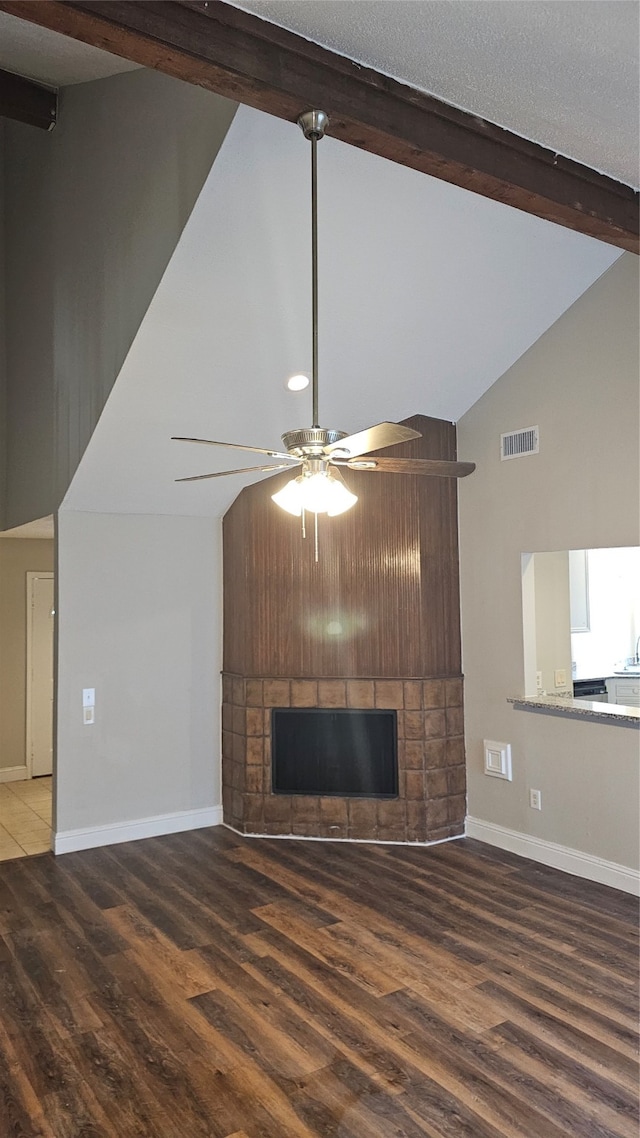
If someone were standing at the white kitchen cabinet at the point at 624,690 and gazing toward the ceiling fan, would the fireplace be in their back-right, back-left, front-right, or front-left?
front-right

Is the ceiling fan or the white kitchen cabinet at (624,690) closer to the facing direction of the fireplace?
the ceiling fan

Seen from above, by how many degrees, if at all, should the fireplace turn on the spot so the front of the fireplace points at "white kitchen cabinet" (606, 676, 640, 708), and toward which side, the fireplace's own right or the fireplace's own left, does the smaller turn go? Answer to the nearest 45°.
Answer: approximately 135° to the fireplace's own left

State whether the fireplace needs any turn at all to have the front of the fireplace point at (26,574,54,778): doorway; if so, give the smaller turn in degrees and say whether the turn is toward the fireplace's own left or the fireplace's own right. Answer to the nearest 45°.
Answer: approximately 135° to the fireplace's own right

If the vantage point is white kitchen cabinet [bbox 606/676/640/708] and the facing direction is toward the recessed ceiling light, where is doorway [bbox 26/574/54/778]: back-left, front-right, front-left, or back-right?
front-right

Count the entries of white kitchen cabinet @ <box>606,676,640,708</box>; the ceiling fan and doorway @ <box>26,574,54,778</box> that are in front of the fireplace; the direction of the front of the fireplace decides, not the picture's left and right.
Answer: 1

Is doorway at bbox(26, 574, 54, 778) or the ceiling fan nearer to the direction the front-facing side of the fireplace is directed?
the ceiling fan

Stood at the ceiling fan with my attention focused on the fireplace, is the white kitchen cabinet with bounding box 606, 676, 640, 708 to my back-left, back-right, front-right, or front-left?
front-right

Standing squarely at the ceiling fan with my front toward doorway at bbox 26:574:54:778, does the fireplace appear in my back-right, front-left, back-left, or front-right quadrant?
front-right

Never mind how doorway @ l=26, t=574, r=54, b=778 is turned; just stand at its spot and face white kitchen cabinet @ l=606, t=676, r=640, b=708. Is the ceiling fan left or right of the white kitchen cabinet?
right

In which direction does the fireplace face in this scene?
toward the camera

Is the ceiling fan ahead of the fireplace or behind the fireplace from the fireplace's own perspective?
ahead
